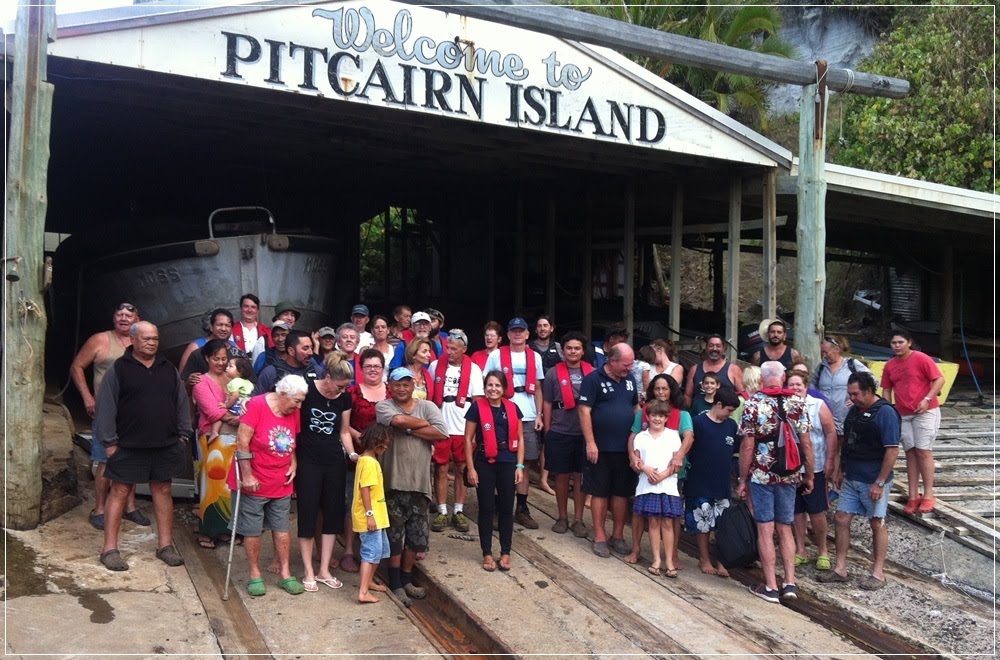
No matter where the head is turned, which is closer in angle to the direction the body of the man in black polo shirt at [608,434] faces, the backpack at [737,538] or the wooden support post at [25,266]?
the backpack

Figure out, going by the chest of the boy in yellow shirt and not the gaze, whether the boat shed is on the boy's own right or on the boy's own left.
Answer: on the boy's own left

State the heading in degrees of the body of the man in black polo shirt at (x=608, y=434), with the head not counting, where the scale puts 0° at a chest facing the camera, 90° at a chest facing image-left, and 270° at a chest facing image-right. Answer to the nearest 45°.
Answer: approximately 315°
